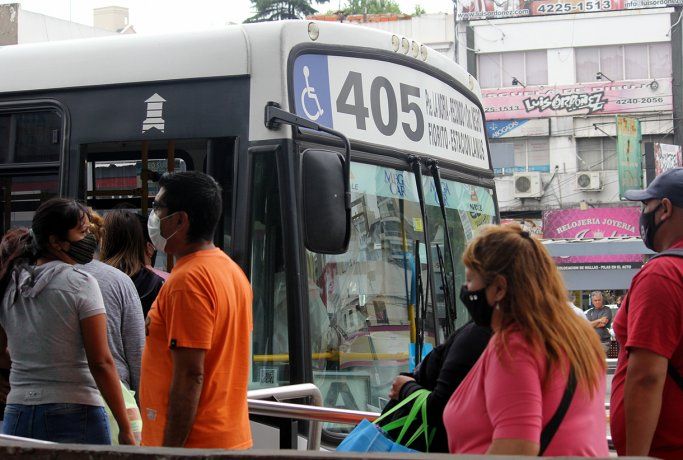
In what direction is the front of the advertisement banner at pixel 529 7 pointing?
toward the camera

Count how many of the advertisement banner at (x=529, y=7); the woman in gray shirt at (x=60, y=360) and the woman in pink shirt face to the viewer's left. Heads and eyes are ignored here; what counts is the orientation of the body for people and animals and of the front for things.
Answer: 1

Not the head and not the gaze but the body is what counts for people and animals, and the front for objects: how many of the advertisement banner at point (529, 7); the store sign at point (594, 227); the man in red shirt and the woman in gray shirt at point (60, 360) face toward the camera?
2

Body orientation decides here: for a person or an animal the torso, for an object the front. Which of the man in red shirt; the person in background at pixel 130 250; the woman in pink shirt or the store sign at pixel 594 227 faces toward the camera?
the store sign

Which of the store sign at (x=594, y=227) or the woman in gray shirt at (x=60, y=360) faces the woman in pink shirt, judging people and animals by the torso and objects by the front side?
the store sign

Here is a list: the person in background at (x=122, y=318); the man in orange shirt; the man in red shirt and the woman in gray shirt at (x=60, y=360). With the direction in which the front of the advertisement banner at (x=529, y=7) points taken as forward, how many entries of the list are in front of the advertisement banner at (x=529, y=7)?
4

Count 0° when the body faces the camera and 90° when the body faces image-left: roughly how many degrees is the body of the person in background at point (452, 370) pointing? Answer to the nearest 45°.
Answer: approximately 90°

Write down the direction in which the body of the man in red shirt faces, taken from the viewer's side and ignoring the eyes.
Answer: to the viewer's left

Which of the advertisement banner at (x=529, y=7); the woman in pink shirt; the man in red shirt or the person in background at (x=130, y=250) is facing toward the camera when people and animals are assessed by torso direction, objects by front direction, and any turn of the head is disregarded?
the advertisement banner

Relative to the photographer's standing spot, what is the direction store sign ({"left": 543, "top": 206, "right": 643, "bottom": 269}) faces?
facing the viewer

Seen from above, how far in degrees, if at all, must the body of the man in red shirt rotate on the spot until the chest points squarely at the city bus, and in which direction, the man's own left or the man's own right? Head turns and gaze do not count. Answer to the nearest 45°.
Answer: approximately 45° to the man's own right

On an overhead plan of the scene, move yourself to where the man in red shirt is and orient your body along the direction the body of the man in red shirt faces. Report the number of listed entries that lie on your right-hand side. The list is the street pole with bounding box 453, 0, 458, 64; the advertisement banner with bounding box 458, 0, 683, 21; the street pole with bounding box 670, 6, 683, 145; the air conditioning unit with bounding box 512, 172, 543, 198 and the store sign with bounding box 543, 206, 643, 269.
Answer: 5

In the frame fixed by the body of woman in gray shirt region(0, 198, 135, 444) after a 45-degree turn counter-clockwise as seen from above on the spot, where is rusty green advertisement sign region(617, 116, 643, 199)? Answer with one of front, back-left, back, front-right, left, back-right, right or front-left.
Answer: front-right

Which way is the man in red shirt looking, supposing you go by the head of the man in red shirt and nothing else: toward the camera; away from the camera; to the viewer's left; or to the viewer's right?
to the viewer's left

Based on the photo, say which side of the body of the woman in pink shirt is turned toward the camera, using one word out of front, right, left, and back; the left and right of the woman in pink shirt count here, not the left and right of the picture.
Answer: left
